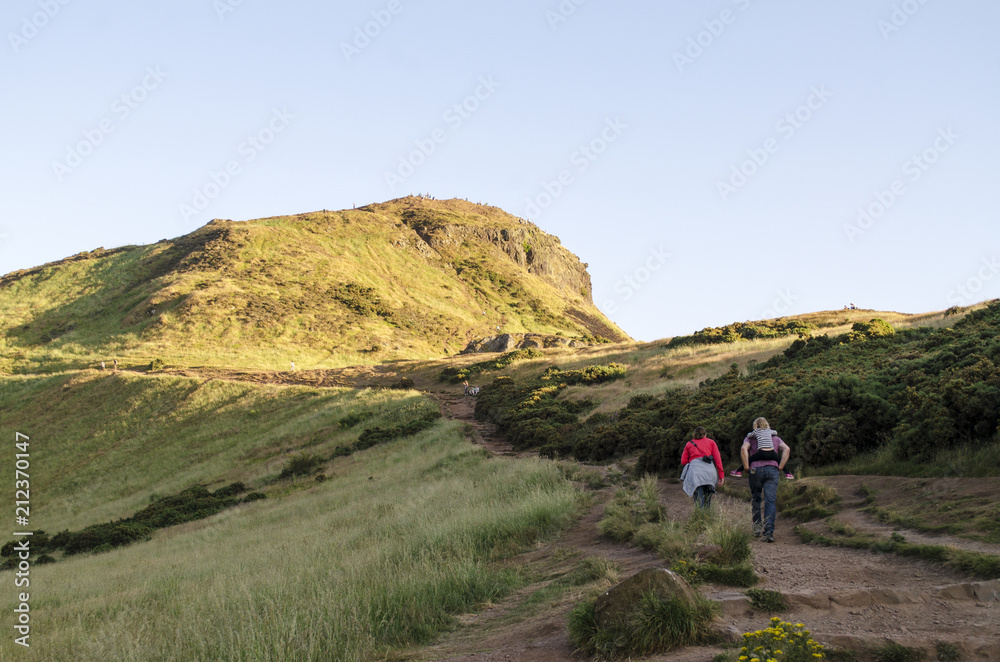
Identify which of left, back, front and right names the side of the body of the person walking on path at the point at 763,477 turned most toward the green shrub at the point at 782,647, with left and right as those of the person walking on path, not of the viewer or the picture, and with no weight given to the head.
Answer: back

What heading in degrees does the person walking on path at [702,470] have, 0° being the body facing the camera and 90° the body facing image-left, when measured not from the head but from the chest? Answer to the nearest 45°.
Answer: approximately 180°

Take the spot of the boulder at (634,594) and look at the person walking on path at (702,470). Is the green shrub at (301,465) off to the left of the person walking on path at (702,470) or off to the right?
left

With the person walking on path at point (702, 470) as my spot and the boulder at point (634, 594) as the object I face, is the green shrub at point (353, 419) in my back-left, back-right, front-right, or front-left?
back-right

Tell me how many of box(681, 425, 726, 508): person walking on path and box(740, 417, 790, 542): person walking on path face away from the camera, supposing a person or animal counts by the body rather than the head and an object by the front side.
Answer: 2

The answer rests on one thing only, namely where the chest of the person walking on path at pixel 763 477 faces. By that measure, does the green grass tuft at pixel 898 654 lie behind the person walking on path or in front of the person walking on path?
behind

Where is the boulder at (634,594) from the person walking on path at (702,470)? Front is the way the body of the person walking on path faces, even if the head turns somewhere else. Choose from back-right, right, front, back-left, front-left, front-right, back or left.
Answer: back

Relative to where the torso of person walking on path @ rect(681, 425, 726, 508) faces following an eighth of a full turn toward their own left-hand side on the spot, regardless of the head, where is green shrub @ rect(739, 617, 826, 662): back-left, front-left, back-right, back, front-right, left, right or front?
back-left

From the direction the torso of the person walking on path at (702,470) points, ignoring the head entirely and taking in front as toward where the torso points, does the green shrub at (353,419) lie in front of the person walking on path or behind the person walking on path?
in front

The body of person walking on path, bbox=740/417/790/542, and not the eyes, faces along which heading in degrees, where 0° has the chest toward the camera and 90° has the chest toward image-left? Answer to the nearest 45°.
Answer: approximately 180°
